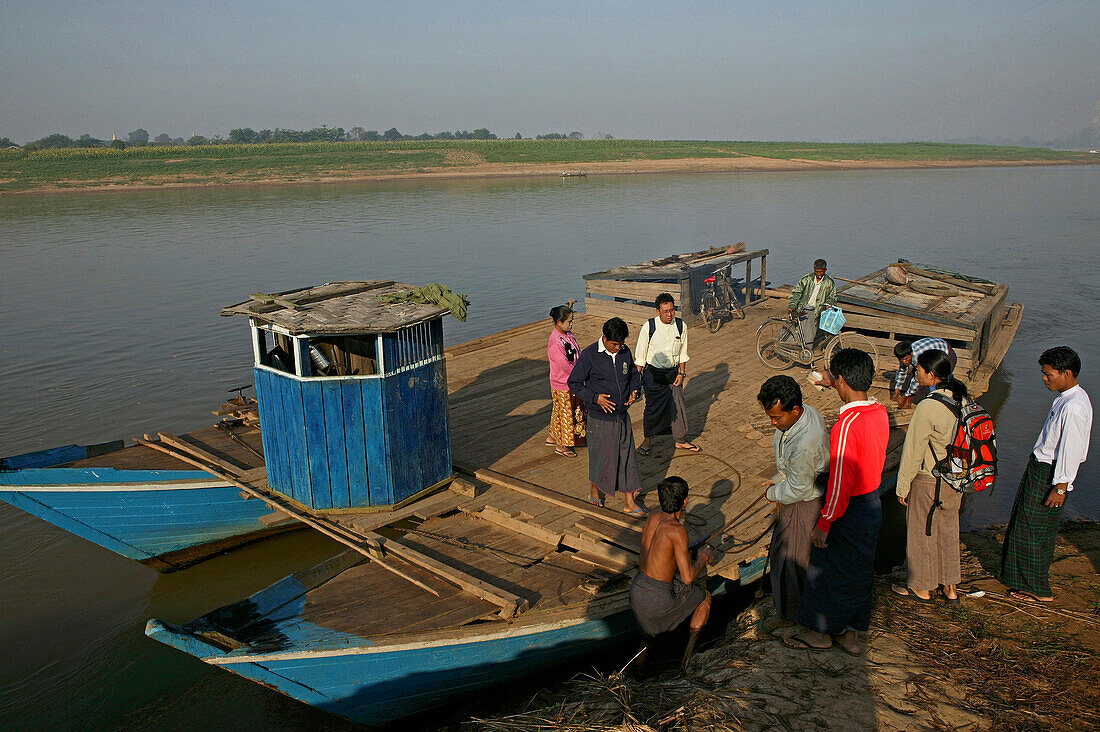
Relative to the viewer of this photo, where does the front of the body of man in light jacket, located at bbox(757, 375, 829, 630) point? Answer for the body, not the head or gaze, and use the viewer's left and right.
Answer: facing the viewer and to the left of the viewer

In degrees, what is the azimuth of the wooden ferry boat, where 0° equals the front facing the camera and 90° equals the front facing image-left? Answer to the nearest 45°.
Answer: approximately 45°

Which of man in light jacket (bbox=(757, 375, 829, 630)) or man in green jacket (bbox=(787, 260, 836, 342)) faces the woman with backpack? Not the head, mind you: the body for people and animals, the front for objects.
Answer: man in green jacket (bbox=(787, 260, 836, 342))

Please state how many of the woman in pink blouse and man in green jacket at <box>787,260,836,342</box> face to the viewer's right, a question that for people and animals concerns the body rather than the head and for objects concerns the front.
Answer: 1

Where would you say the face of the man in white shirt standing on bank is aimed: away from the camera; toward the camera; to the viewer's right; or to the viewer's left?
to the viewer's left

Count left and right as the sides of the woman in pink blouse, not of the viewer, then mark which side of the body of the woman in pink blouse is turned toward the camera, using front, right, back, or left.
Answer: right

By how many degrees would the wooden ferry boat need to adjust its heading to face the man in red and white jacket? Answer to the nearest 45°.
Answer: approximately 135° to its left

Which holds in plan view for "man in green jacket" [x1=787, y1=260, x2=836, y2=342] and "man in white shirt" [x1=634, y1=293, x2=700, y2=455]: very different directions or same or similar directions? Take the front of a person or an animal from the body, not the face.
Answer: same or similar directions

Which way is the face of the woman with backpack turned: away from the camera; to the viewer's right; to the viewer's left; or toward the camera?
to the viewer's left

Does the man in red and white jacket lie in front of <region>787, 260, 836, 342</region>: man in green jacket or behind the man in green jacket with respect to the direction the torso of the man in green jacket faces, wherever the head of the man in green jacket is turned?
in front

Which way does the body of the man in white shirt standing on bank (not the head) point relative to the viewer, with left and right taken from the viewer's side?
facing to the left of the viewer

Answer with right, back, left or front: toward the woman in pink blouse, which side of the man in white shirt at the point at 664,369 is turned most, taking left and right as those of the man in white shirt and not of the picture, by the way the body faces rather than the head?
right

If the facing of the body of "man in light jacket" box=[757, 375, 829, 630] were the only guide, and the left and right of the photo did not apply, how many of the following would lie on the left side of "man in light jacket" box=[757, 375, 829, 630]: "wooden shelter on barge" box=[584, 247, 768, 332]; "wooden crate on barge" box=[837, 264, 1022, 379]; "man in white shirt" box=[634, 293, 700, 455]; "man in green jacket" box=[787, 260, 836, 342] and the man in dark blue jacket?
0

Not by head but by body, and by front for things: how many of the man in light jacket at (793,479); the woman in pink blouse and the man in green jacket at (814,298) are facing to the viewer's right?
1

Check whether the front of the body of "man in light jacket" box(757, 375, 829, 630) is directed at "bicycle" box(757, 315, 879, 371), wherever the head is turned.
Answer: no

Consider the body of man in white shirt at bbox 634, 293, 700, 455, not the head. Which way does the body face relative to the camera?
toward the camera
